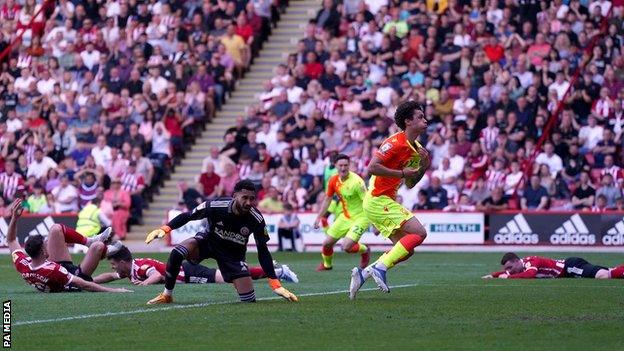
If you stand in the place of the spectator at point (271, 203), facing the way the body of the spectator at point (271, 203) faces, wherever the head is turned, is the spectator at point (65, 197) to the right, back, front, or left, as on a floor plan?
right

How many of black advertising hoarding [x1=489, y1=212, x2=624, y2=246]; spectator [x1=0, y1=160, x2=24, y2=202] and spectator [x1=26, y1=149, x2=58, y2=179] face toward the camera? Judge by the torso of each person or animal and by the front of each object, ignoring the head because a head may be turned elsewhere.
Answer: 3

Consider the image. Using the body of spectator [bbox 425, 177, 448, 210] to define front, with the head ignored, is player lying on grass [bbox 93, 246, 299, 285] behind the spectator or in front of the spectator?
in front

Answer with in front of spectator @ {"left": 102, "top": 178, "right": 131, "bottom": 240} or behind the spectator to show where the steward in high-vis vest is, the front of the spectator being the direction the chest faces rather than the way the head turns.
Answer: in front

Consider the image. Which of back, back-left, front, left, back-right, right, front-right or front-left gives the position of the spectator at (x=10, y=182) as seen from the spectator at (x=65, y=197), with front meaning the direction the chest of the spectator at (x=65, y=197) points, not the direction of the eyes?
back-right

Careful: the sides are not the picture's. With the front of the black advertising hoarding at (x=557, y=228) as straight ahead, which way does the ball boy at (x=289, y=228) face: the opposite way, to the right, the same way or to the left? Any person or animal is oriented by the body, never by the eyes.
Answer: the same way

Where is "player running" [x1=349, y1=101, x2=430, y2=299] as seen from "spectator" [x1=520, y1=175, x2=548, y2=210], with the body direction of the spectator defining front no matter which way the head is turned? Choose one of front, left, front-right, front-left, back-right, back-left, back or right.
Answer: front

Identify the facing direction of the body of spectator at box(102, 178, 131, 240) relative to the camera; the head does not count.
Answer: toward the camera

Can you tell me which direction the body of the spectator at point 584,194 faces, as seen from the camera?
toward the camera

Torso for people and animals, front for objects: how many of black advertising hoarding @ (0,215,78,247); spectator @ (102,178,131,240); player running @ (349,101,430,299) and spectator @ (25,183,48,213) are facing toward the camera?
3

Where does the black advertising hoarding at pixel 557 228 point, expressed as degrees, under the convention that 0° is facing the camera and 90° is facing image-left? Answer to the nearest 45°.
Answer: approximately 0°

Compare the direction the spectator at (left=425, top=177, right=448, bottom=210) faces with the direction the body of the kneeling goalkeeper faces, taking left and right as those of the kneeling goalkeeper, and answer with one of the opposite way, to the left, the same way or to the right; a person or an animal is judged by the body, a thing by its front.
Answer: the same way

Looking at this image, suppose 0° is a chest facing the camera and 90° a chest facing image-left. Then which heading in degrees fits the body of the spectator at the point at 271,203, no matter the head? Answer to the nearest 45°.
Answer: approximately 0°

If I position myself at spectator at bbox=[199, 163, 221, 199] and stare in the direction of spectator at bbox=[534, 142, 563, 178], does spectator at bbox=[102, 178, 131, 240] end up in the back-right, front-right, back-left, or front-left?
back-right

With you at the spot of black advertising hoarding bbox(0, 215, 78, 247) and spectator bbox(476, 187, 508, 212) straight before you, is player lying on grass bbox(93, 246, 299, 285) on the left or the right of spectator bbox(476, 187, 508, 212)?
right
